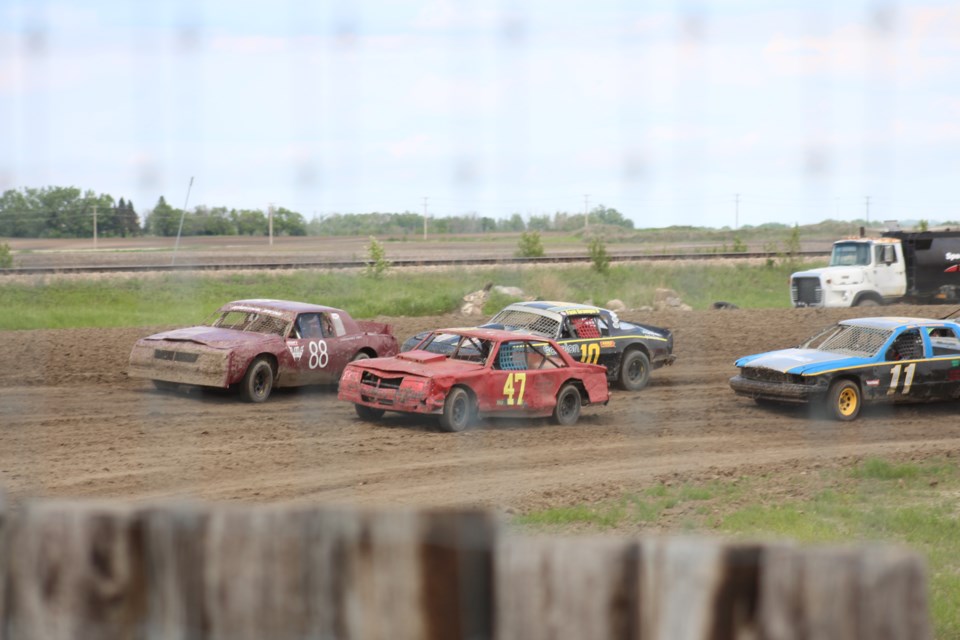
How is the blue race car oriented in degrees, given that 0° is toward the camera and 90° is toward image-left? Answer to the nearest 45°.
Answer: approximately 45°

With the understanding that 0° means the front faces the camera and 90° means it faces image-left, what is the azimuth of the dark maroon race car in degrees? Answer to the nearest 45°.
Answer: approximately 45°

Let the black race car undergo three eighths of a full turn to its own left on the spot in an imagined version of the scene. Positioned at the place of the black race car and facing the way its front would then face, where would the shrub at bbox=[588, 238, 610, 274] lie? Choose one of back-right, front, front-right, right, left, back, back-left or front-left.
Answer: left

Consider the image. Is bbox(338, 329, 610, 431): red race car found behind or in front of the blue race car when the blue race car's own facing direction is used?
in front

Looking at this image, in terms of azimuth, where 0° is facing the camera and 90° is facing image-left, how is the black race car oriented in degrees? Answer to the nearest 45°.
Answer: approximately 45°

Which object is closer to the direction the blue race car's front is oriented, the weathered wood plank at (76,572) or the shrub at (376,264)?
the weathered wood plank

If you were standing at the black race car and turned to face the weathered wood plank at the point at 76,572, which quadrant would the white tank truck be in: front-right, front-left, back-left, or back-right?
back-left

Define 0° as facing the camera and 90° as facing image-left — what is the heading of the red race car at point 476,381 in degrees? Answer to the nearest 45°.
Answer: approximately 45°

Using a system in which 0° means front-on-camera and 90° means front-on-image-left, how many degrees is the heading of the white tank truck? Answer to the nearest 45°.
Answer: approximately 45°

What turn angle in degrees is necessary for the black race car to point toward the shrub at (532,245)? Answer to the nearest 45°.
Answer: approximately 135° to its right

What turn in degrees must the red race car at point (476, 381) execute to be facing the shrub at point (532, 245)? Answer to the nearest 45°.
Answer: approximately 135° to its right

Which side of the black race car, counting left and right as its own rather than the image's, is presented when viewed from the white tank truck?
back

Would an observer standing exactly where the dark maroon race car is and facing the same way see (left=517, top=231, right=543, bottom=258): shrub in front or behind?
behind
